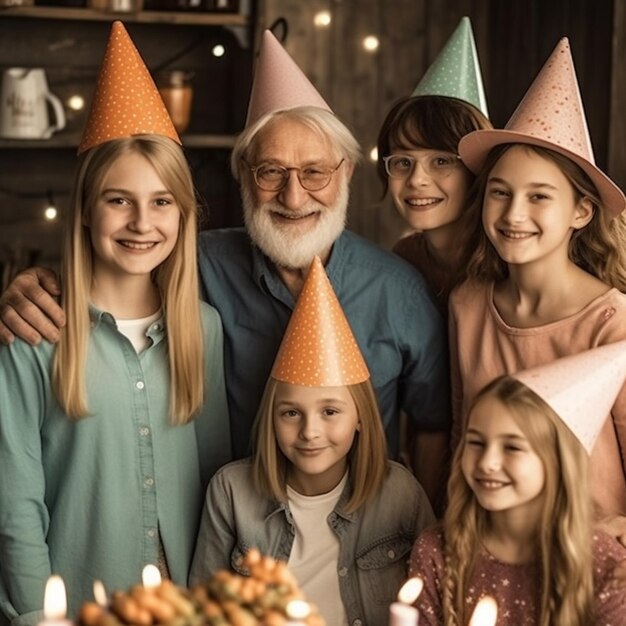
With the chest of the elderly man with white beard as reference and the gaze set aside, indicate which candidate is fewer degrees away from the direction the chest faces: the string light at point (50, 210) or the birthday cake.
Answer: the birthday cake

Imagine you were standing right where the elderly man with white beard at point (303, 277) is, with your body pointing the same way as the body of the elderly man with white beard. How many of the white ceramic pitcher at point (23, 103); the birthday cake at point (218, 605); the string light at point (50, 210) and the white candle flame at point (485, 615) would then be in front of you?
2

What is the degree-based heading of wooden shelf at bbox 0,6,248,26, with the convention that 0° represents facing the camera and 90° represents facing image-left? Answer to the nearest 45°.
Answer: approximately 0°

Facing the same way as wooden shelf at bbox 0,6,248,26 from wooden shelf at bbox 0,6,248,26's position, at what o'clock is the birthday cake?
The birthday cake is roughly at 12 o'clock from the wooden shelf.

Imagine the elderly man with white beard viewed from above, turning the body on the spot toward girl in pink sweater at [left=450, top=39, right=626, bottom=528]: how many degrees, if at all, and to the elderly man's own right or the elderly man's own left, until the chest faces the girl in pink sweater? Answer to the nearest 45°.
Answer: approximately 45° to the elderly man's own left

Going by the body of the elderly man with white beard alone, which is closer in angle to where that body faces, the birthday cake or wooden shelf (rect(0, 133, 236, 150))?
the birthday cake

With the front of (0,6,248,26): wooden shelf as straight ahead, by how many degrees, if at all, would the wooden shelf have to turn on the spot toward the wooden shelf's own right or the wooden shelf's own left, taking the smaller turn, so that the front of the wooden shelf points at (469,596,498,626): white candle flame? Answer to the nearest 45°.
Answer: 0° — it already faces it

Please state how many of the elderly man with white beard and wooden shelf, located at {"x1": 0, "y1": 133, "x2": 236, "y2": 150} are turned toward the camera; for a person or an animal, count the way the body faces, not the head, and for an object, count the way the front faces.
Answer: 2
